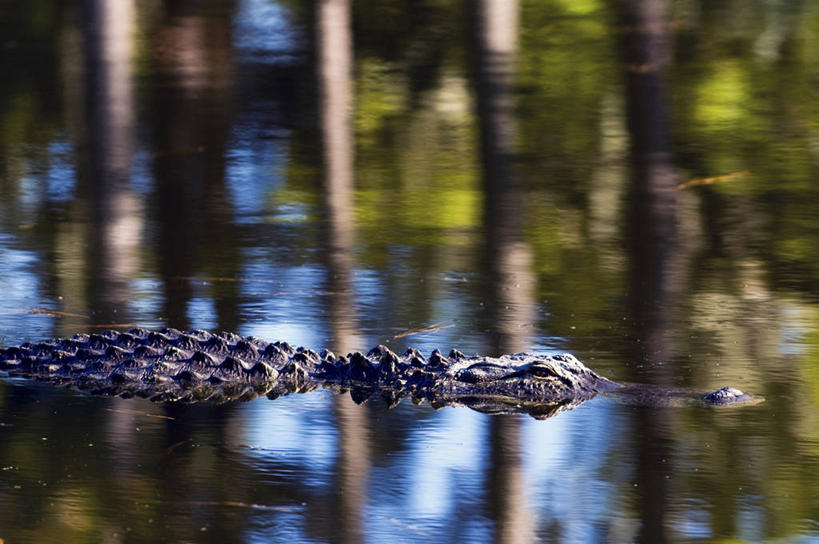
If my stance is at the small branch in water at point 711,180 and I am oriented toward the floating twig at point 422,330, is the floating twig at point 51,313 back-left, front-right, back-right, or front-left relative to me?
front-right

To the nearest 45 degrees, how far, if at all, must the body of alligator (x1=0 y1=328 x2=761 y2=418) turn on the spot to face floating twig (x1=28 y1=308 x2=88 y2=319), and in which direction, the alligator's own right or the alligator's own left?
approximately 135° to the alligator's own left

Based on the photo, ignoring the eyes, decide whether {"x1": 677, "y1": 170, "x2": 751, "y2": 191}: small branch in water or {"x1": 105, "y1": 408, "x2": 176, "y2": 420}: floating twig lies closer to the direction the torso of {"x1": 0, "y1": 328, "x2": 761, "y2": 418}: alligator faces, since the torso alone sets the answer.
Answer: the small branch in water

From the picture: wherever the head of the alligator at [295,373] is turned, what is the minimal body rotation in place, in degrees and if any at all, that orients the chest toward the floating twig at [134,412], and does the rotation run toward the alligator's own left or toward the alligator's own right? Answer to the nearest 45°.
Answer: approximately 135° to the alligator's own right

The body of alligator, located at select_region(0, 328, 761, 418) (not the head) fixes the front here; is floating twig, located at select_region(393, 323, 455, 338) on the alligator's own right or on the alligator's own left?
on the alligator's own left

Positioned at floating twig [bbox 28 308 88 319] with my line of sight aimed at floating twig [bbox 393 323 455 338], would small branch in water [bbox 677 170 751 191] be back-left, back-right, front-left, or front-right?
front-left

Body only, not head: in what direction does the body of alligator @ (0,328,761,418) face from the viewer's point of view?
to the viewer's right

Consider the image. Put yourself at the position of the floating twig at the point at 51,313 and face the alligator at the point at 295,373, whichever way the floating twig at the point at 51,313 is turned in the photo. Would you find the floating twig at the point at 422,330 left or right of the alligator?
left

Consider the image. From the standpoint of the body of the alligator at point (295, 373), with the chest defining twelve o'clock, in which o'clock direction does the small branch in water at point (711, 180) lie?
The small branch in water is roughly at 10 o'clock from the alligator.

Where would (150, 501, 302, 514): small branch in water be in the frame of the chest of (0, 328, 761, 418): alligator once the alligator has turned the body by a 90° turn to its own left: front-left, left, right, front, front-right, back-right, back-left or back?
back
